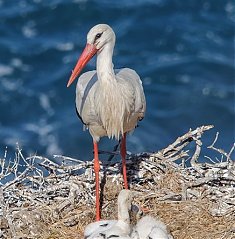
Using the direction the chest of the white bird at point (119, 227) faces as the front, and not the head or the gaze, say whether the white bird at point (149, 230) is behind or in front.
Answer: in front
